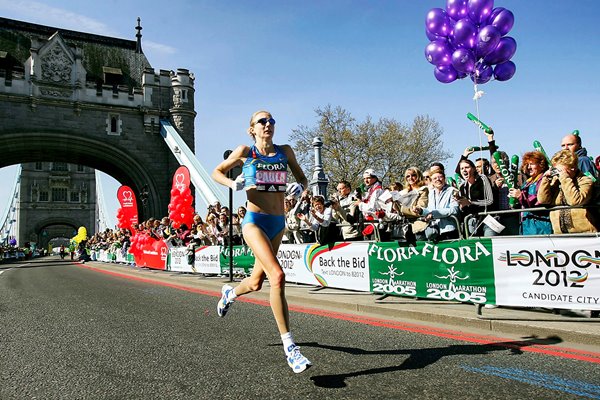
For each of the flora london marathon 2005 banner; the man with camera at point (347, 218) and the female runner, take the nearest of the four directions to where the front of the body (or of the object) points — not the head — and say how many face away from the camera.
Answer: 0

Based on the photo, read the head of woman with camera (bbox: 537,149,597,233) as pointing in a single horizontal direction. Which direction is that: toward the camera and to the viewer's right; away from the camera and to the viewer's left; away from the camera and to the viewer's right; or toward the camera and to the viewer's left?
toward the camera and to the viewer's left

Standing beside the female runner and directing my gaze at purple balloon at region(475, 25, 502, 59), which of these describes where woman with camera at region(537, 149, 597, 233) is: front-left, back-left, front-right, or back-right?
front-right

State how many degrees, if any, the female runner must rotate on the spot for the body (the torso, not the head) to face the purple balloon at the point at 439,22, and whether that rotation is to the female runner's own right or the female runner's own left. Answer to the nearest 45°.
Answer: approximately 90° to the female runner's own left

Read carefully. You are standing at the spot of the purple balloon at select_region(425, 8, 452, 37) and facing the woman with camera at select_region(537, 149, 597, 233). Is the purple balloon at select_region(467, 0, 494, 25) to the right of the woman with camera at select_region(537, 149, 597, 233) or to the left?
left

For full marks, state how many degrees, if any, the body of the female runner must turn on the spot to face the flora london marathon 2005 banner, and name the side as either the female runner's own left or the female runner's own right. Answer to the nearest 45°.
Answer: approximately 90° to the female runner's own left

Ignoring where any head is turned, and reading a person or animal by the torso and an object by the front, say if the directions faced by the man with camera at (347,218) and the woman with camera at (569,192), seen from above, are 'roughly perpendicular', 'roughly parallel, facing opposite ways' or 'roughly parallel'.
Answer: roughly parallel

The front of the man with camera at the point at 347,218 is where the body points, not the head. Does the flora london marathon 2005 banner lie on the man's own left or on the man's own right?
on the man's own left

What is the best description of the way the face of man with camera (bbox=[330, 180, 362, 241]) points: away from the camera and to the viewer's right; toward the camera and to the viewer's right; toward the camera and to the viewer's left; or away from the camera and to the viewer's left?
toward the camera and to the viewer's left

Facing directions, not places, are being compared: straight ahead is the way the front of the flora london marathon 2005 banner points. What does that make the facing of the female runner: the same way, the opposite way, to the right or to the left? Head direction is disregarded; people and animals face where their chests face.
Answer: to the left

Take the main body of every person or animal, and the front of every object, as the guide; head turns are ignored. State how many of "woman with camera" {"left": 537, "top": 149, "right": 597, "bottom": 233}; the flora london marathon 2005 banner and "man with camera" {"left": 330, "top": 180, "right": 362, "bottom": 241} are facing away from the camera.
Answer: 0

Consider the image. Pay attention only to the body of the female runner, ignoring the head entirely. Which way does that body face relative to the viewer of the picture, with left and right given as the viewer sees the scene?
facing the viewer and to the right of the viewer

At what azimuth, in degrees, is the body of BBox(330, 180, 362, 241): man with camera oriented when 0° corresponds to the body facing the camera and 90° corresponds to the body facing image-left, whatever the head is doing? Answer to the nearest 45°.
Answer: approximately 45°

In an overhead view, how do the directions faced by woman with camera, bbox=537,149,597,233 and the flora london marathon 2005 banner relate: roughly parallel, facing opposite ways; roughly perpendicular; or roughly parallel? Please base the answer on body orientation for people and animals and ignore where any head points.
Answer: roughly parallel

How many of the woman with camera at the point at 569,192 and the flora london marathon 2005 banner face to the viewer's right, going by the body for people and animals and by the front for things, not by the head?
0
